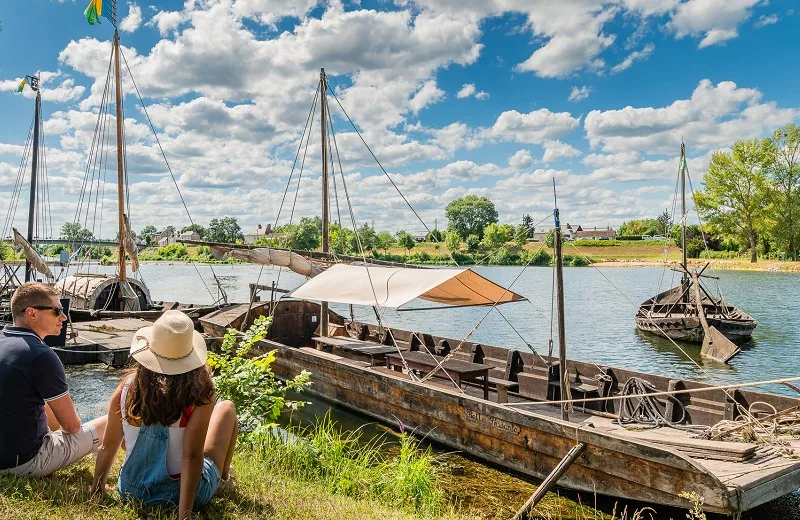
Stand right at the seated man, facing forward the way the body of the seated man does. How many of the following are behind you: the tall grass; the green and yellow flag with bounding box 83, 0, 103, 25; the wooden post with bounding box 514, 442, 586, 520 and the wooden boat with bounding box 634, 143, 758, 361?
0

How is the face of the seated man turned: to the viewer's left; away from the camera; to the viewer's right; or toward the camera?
to the viewer's right

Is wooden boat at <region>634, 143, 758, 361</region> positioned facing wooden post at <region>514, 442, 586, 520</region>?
no

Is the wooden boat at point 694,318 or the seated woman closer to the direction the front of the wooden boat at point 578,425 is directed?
the seated woman

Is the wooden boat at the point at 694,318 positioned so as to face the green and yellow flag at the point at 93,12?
no

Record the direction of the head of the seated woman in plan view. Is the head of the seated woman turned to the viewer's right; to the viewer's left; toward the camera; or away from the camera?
away from the camera

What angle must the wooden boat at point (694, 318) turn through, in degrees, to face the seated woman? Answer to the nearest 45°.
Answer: approximately 180°

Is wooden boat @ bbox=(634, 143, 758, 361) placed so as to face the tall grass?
no

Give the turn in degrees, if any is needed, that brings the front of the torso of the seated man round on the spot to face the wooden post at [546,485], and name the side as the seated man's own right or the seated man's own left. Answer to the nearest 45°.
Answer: approximately 45° to the seated man's own right

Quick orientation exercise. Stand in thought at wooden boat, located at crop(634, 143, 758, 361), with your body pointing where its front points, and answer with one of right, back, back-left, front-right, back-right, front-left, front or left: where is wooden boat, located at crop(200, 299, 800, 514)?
back

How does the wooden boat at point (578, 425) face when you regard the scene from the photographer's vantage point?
facing the viewer and to the right of the viewer

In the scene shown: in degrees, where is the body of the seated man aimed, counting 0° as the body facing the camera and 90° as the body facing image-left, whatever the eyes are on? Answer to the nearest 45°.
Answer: approximately 225°

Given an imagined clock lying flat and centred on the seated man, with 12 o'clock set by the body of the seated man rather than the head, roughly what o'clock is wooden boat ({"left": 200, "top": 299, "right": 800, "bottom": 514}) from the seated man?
The wooden boat is roughly at 1 o'clock from the seated man.
